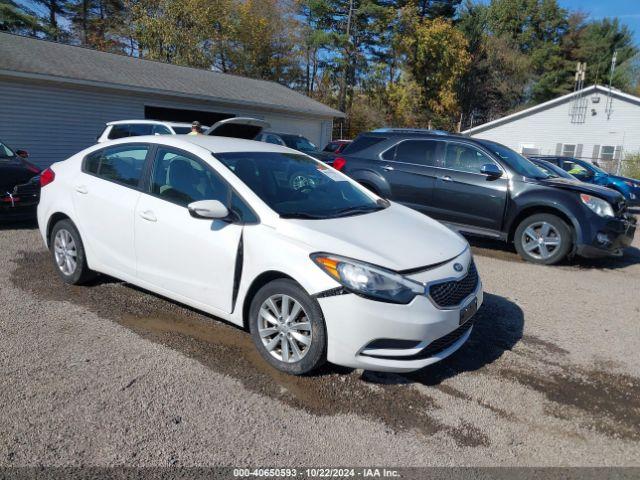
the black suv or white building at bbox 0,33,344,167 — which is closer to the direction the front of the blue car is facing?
the black suv

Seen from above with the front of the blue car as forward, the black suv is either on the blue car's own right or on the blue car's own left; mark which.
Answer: on the blue car's own right

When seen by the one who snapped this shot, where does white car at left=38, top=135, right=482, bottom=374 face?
facing the viewer and to the right of the viewer

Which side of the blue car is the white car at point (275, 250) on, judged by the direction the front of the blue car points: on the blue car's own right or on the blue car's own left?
on the blue car's own right

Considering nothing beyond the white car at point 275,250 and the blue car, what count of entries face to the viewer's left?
0
